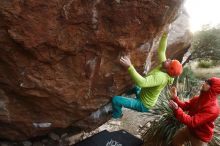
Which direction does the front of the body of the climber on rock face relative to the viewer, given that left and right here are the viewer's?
facing to the left of the viewer
